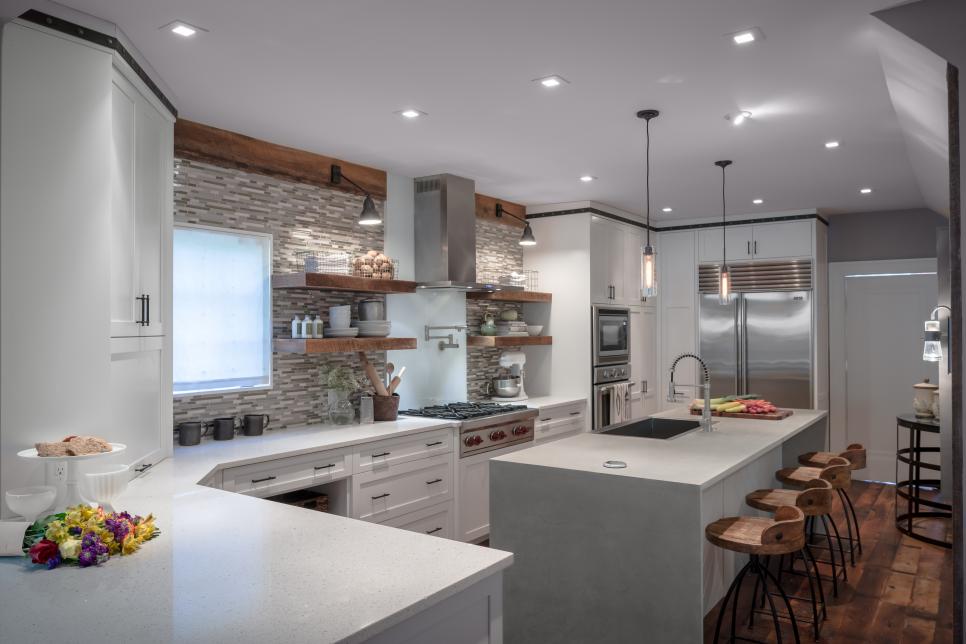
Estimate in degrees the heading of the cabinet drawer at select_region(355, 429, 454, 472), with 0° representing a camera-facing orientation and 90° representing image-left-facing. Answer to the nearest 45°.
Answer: approximately 315°

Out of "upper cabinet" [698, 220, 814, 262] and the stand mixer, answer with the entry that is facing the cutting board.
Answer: the upper cabinet

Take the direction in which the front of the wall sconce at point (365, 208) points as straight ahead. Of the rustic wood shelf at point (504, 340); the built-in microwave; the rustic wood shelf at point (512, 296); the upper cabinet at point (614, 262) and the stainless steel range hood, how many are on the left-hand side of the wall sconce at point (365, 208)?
5

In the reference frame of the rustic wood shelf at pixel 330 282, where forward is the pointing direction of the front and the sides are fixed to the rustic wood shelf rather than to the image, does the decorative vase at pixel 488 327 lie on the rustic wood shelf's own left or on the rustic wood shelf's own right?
on the rustic wood shelf's own left

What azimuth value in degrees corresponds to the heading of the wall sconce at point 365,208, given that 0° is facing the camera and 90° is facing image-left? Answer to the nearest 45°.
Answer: approximately 315°

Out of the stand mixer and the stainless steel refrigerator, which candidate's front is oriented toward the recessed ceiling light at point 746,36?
the stainless steel refrigerator

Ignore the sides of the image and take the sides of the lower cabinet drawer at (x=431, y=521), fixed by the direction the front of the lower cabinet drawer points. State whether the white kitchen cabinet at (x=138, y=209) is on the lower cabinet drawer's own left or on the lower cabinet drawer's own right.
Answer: on the lower cabinet drawer's own right

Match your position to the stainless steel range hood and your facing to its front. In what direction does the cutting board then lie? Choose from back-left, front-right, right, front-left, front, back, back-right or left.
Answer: front-left

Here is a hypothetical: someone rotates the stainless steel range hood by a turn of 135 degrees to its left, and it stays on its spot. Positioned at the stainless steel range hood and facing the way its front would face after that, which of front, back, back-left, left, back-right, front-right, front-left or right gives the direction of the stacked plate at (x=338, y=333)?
back-left

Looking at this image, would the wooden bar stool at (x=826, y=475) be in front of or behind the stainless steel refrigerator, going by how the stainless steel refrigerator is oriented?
in front

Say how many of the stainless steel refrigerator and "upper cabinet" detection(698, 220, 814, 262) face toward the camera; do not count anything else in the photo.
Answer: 2

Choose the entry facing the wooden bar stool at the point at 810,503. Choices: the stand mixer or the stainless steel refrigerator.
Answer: the stainless steel refrigerator
